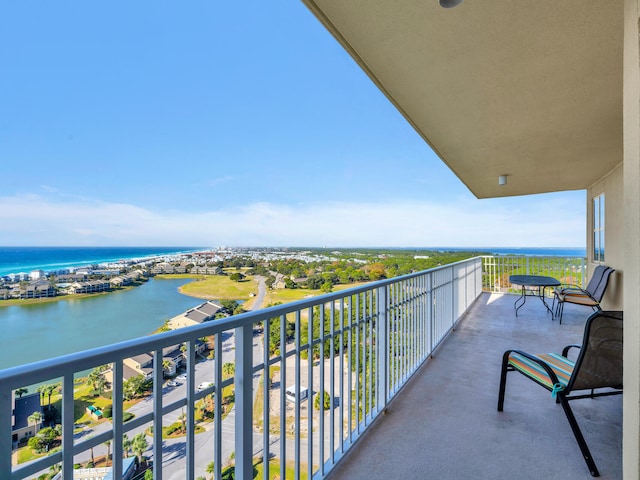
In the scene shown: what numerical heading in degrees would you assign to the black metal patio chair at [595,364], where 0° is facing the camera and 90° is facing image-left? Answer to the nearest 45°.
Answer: approximately 135°

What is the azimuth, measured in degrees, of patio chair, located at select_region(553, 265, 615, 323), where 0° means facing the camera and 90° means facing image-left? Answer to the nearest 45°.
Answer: approximately 45°

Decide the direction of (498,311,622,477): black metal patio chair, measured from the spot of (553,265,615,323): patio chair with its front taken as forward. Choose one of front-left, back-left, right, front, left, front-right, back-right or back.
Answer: front-left

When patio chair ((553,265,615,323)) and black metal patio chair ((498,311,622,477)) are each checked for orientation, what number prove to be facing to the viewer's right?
0

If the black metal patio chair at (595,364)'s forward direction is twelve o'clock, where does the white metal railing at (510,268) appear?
The white metal railing is roughly at 1 o'clock from the black metal patio chair.
